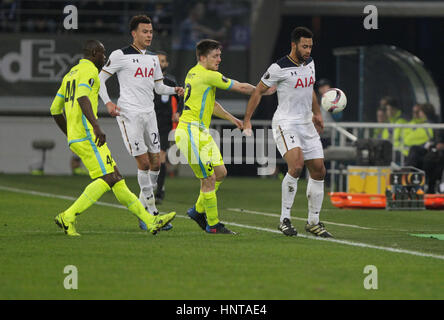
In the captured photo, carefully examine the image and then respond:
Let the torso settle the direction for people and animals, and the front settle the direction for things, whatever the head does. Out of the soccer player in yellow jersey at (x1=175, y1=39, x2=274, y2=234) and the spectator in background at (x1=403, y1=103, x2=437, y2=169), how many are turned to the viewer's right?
1

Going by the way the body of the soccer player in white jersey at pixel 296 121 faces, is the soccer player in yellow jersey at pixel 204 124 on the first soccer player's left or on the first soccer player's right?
on the first soccer player's right

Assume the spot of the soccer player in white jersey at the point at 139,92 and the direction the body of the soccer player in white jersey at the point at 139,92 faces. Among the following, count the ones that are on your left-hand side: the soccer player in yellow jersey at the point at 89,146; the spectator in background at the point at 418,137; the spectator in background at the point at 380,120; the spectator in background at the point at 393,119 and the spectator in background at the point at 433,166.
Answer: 4

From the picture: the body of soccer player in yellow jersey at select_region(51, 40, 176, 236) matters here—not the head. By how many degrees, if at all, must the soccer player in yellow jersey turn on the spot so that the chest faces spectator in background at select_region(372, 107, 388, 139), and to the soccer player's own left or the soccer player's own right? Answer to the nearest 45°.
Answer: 0° — they already face them

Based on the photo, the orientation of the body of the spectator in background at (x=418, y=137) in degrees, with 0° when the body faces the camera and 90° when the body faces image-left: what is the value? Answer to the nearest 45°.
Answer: approximately 45°

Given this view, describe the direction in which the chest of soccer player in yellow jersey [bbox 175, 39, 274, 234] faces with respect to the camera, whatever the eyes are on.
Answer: to the viewer's right

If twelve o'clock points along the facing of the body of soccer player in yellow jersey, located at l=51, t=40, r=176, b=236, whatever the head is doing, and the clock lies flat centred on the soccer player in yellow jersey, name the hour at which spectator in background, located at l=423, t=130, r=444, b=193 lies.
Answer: The spectator in background is roughly at 12 o'clock from the soccer player in yellow jersey.

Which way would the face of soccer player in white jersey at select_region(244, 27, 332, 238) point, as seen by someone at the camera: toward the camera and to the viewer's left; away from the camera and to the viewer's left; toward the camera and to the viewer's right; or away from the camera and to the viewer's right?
toward the camera and to the viewer's right

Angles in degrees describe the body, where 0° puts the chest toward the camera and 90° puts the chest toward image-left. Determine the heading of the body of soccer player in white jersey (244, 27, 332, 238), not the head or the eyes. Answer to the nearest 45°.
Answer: approximately 315°

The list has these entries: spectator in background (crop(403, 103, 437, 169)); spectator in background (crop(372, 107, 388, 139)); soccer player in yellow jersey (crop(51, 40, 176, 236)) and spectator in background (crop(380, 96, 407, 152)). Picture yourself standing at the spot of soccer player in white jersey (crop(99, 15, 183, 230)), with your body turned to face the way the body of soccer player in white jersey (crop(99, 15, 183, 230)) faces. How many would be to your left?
3

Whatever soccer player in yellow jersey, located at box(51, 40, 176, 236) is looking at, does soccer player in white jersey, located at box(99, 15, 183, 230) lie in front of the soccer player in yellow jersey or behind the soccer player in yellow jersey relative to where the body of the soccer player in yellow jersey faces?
in front
